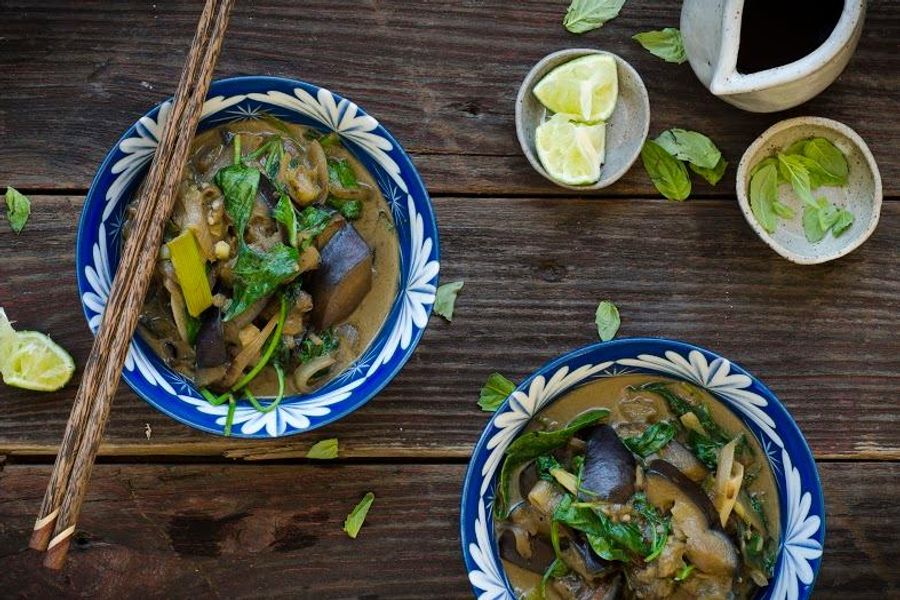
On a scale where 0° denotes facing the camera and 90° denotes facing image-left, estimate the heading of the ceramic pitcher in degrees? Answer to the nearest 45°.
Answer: approximately 45°

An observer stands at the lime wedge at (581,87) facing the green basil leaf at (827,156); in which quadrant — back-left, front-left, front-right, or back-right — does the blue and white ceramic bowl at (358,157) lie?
back-right

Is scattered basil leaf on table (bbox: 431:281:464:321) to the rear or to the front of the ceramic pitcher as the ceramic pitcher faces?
to the front

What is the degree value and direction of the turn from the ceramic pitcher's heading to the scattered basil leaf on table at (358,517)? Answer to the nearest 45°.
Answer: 0° — it already faces it
